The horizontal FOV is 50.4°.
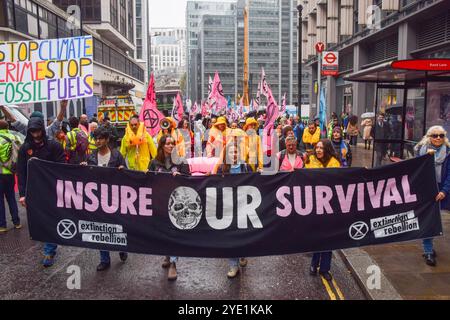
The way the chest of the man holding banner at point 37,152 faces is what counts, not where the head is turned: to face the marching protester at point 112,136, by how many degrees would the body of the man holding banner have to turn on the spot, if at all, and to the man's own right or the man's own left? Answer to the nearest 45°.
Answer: approximately 135° to the man's own left

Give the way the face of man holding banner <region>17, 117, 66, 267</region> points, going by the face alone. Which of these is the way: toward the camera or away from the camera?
toward the camera

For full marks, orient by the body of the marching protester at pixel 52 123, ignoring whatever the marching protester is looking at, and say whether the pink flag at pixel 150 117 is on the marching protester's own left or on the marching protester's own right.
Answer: on the marching protester's own left

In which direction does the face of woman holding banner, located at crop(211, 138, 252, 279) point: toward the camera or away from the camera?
toward the camera

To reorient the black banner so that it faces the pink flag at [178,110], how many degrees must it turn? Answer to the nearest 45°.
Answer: approximately 180°

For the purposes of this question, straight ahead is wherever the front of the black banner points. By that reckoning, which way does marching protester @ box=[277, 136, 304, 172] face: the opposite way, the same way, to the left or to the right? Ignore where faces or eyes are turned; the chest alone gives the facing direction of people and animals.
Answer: the same way

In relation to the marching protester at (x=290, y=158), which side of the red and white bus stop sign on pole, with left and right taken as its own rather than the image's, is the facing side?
front

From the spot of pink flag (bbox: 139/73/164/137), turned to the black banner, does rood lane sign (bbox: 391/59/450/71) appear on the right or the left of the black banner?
left

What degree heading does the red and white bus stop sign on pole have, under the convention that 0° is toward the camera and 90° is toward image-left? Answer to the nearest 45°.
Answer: approximately 0°

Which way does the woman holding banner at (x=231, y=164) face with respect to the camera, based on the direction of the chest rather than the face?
toward the camera

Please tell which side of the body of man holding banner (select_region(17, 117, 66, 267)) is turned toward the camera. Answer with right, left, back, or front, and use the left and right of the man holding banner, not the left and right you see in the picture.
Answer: front

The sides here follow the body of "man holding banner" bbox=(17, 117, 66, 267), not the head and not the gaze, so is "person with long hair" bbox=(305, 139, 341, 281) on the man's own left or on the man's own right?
on the man's own left

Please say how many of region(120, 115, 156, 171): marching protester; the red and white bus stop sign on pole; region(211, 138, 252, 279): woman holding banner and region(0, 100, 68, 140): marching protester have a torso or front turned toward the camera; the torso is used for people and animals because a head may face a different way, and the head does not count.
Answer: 4

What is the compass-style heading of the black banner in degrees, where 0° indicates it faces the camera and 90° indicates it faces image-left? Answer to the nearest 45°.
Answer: approximately 0°

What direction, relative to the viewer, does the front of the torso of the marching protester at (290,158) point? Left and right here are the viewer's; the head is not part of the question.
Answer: facing the viewer

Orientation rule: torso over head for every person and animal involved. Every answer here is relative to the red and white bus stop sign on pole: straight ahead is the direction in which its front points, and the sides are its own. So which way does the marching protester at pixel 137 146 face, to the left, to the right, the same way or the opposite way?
the same way

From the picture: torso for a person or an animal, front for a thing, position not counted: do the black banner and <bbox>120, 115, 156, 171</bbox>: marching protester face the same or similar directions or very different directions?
same or similar directions
